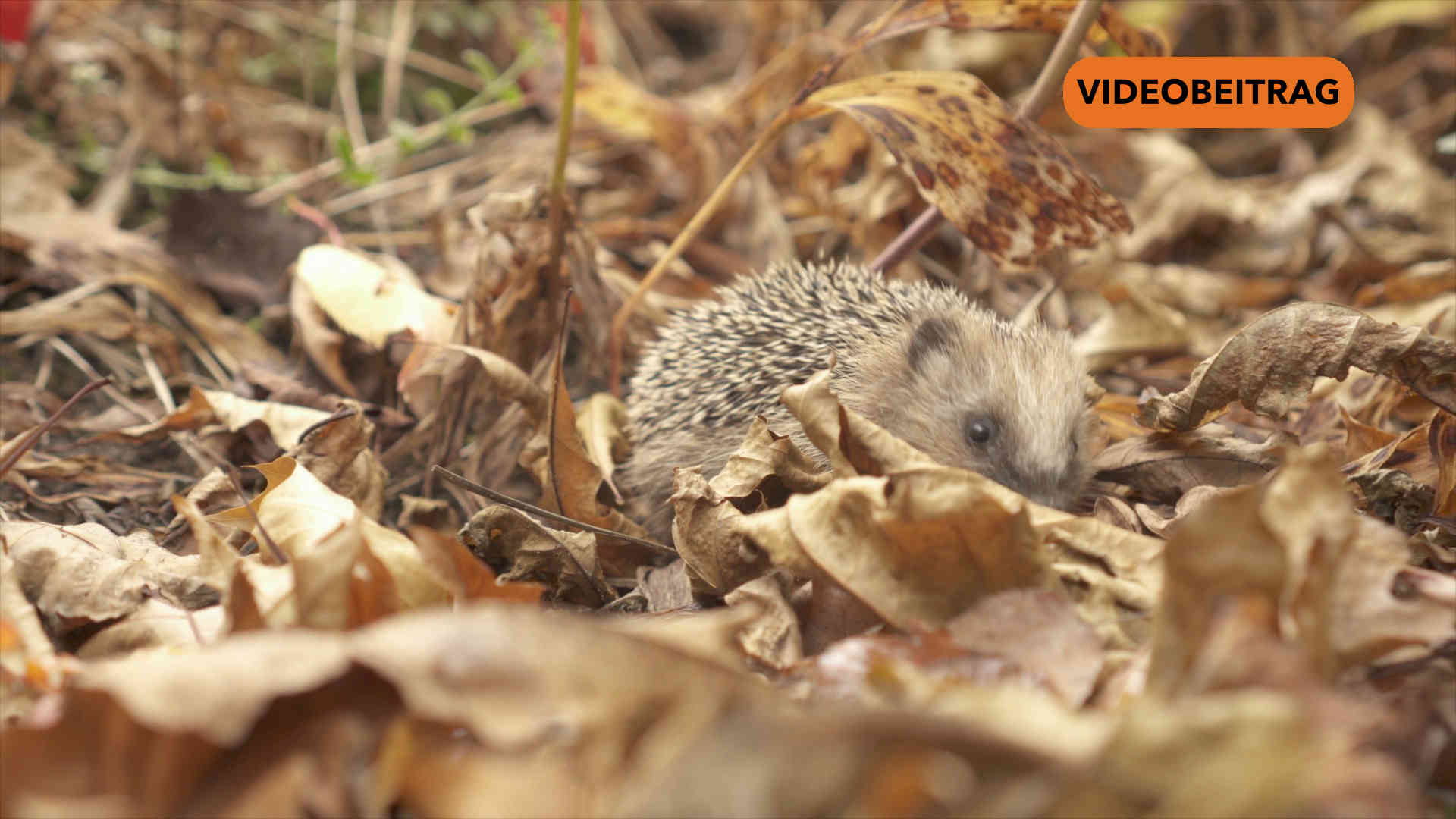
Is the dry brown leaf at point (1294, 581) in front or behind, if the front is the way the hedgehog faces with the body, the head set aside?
in front

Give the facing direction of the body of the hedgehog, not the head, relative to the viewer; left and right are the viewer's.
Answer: facing the viewer and to the right of the viewer

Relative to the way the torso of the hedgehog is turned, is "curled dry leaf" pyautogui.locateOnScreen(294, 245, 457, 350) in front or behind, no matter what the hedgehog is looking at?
behind

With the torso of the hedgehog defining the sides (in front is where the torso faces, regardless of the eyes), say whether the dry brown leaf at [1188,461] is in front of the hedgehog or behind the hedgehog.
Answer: in front

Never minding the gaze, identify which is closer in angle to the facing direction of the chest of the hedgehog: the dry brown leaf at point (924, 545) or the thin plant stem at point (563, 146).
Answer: the dry brown leaf

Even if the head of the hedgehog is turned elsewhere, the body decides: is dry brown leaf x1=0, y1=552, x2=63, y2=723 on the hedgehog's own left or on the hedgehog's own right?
on the hedgehog's own right

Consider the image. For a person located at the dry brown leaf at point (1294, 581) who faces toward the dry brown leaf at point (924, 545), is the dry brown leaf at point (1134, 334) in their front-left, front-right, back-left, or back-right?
front-right

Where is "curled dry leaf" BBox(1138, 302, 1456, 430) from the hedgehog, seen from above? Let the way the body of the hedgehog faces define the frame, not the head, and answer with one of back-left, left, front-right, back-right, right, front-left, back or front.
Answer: front

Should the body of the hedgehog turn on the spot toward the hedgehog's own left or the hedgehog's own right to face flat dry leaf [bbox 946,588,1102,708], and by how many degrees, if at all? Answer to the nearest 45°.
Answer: approximately 45° to the hedgehog's own right

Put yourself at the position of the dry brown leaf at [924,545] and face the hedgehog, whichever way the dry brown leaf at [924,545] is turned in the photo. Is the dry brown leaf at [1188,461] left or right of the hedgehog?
right
